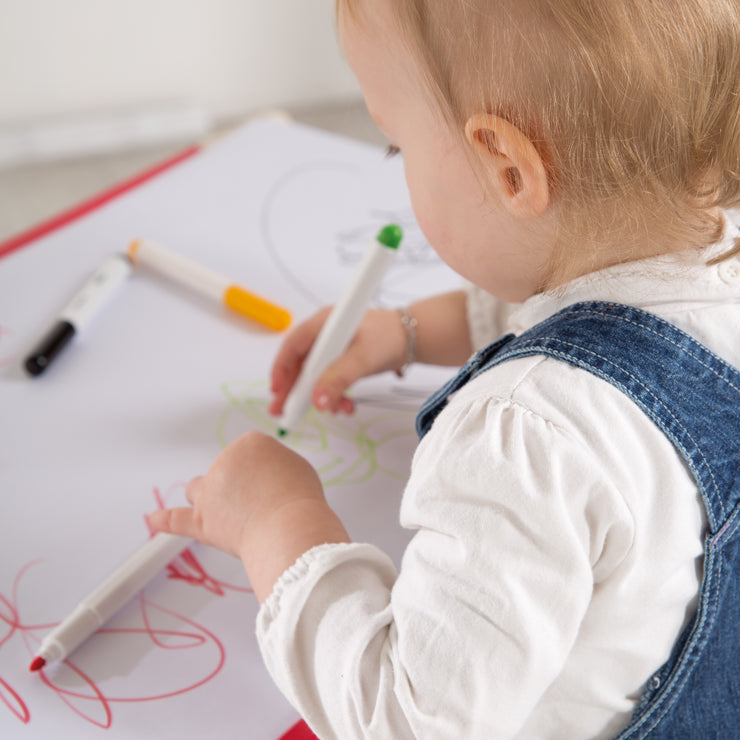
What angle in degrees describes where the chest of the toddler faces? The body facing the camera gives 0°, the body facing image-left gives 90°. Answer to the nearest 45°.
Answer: approximately 135°

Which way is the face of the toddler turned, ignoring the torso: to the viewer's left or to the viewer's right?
to the viewer's left
